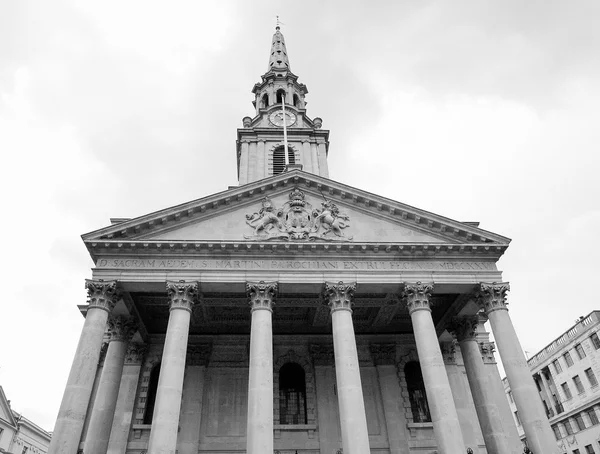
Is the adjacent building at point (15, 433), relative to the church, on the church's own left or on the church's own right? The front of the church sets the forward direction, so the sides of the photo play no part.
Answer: on the church's own right

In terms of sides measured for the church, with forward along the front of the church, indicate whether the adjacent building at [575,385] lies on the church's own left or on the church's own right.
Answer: on the church's own left

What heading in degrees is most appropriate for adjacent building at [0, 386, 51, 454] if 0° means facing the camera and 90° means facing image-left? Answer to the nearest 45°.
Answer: approximately 315°

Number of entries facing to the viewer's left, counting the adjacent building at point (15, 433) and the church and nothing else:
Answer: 0

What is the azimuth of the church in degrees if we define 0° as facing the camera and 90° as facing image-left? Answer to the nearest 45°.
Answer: approximately 0°

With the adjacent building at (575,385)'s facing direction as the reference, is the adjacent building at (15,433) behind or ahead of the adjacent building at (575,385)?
ahead

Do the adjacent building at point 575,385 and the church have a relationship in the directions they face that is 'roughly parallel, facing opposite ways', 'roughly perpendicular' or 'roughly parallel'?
roughly perpendicular

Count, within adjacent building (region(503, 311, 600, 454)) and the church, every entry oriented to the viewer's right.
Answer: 0

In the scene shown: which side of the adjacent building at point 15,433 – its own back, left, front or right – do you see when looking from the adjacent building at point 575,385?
front

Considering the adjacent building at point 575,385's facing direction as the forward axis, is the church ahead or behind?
ahead

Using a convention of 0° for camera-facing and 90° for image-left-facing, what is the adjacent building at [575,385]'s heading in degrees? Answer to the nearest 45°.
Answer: approximately 45°
